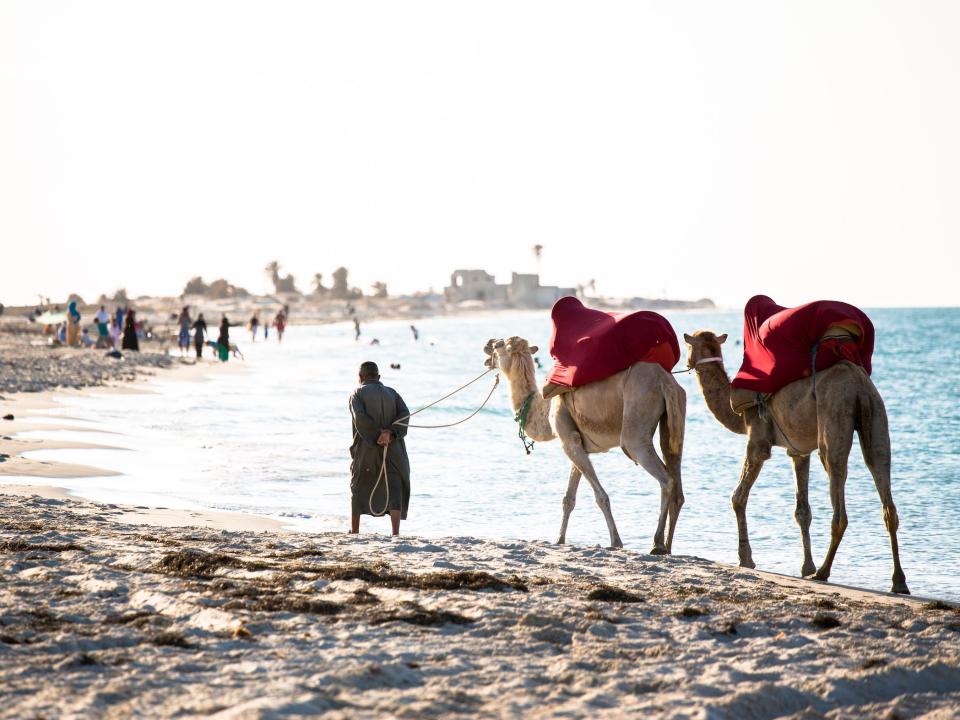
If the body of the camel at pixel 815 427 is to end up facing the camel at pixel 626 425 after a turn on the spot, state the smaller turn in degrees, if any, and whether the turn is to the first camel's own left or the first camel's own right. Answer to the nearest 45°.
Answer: approximately 45° to the first camel's own left

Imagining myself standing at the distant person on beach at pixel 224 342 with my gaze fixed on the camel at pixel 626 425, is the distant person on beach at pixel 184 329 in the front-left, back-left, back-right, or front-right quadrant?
back-right

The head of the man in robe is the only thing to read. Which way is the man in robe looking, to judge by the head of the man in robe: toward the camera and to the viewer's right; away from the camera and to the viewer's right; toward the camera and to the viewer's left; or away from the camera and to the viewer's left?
away from the camera and to the viewer's left

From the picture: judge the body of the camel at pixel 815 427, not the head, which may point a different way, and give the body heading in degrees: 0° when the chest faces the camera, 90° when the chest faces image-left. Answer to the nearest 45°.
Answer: approximately 135°

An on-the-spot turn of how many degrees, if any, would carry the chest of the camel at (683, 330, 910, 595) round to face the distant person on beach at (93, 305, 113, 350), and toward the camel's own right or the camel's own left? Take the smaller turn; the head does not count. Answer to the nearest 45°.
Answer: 0° — it already faces them

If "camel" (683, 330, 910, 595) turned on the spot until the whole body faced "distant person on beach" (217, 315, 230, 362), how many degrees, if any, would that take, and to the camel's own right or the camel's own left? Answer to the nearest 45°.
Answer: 0° — it already faces them

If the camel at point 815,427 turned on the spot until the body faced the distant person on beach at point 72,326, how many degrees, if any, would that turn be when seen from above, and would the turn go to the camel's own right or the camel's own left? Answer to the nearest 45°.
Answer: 0° — it already faces them
